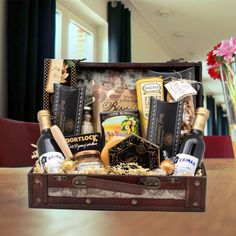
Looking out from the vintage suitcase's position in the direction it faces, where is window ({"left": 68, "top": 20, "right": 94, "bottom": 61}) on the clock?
The window is roughly at 6 o'clock from the vintage suitcase.

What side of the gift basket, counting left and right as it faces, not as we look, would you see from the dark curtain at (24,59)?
back

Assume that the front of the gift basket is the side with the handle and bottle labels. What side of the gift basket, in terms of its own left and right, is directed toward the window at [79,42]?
back

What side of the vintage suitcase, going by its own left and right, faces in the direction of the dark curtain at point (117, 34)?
back

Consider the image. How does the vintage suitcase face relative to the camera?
toward the camera

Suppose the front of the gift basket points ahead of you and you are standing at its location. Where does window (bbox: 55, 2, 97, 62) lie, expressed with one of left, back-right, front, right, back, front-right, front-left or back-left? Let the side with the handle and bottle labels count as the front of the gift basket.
back

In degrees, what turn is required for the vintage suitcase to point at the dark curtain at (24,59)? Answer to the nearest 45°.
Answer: approximately 180°

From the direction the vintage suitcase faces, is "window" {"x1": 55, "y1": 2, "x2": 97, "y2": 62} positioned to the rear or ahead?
to the rear
